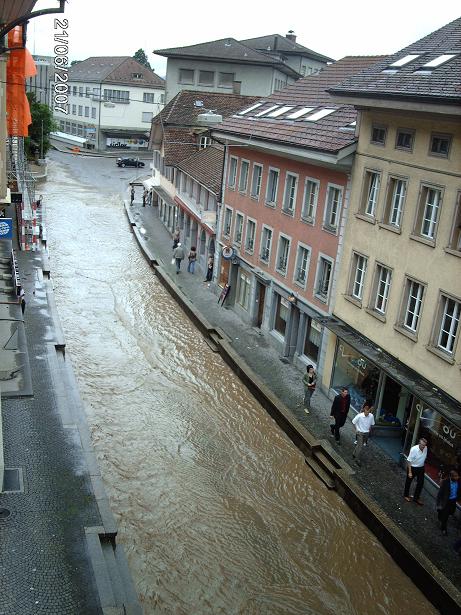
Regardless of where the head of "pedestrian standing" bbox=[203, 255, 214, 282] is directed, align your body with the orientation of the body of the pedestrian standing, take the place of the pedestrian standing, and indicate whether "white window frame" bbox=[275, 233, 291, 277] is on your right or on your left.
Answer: on your left

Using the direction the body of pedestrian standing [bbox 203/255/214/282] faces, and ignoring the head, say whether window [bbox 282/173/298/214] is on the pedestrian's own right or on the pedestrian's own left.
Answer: on the pedestrian's own left

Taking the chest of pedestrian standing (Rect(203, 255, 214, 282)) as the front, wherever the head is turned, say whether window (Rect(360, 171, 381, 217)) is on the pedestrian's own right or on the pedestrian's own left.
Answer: on the pedestrian's own left

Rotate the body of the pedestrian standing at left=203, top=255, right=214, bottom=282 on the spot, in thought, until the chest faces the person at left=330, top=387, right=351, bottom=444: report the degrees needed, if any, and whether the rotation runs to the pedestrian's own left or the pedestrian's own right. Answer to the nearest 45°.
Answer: approximately 45° to the pedestrian's own left

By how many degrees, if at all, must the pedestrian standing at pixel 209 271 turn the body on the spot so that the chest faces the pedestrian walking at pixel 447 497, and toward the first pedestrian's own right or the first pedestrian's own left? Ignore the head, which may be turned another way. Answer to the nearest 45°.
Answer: approximately 45° to the first pedestrian's own left

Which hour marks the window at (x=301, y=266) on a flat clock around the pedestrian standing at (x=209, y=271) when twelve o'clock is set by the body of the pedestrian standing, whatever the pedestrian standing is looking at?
The window is roughly at 10 o'clock from the pedestrian standing.

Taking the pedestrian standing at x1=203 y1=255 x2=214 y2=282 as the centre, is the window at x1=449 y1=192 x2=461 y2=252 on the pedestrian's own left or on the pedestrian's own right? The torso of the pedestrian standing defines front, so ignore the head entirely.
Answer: on the pedestrian's own left

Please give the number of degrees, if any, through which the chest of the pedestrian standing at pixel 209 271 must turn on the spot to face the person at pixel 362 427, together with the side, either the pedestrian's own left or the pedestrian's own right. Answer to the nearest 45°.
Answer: approximately 45° to the pedestrian's own left

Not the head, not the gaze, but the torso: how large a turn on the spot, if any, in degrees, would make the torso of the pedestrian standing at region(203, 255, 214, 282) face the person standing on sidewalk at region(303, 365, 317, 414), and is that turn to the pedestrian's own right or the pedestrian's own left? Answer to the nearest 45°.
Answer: approximately 45° to the pedestrian's own left

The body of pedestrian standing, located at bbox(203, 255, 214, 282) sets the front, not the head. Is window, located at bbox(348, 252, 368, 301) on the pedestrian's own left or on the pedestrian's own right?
on the pedestrian's own left

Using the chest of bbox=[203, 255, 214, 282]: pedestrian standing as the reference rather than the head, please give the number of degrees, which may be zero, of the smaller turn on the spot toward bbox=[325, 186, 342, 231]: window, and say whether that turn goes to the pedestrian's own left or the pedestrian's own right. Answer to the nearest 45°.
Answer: approximately 45° to the pedestrian's own left

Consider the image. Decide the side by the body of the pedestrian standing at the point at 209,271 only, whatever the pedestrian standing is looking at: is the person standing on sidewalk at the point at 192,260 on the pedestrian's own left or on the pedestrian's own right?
on the pedestrian's own right
